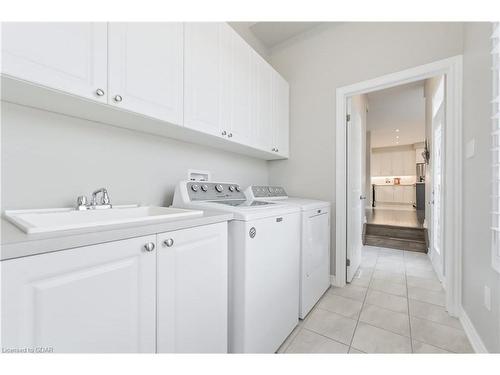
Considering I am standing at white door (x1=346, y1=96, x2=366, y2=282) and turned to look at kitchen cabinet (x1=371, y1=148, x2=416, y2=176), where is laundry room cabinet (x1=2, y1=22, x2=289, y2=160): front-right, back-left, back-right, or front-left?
back-left

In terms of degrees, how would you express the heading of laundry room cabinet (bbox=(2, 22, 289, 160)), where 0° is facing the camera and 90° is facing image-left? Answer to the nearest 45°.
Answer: approximately 315°

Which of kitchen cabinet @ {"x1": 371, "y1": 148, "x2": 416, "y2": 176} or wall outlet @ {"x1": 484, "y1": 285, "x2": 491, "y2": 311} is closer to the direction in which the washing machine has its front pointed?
the wall outlet

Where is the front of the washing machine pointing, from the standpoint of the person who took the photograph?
facing the viewer and to the right of the viewer

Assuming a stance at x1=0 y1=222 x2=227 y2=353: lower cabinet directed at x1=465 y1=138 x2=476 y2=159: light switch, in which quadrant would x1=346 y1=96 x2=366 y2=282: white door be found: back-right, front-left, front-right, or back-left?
front-left

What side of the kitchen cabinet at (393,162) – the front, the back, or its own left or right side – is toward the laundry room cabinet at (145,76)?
front

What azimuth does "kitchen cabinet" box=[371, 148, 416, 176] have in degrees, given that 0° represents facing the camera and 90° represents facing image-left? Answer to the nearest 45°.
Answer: approximately 0°

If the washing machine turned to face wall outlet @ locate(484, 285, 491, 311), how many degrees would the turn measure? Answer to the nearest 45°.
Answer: approximately 45° to its left

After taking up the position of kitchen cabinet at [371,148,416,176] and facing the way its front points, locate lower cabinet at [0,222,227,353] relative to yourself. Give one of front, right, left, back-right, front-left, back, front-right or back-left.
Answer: front

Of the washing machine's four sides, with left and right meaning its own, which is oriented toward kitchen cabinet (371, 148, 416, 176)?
left
